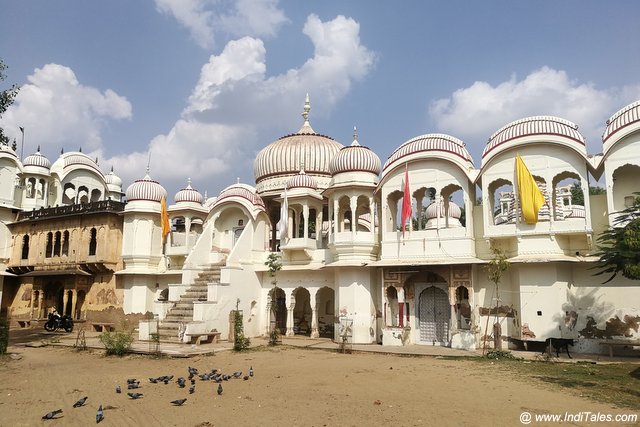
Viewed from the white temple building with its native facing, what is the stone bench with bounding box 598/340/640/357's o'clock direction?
The stone bench is roughly at 10 o'clock from the white temple building.

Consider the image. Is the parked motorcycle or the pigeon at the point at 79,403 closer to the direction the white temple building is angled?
the pigeon

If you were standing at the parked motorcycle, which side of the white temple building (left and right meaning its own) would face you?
right

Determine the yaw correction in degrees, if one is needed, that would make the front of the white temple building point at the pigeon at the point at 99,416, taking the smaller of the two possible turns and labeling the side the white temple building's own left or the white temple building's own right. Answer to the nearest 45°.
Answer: approximately 45° to the white temple building's own right

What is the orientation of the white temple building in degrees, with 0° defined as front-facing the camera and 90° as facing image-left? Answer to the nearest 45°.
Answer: approximately 0°

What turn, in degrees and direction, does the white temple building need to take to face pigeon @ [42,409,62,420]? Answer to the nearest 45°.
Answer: approximately 45° to its right
